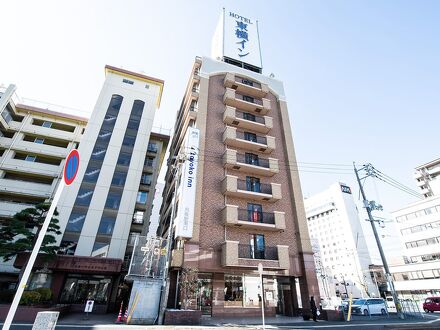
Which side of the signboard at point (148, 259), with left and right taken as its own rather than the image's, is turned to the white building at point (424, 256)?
left

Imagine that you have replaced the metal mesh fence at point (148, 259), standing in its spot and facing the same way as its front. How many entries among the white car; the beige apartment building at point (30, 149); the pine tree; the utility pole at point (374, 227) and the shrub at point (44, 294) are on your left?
2

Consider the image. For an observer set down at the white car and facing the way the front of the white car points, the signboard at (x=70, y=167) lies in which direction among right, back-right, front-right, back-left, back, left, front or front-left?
front-left

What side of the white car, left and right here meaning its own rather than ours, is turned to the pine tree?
front

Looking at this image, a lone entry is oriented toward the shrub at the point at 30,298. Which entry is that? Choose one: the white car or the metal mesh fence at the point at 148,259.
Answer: the white car

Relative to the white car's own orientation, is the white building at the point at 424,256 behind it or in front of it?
behind

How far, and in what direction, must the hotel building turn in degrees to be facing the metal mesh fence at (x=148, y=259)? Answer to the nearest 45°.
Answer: approximately 45° to its right

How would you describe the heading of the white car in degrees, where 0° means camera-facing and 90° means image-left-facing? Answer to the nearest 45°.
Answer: approximately 45°

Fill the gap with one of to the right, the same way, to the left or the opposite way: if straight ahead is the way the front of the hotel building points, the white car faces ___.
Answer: to the right

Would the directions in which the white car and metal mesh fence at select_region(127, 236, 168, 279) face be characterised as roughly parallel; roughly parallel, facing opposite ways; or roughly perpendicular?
roughly perpendicular

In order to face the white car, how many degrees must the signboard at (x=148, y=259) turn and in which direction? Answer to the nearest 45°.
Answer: approximately 90° to its left

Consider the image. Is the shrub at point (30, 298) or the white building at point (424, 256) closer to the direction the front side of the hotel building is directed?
the shrub

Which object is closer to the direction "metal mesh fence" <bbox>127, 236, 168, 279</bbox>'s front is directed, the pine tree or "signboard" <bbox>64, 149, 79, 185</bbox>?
the signboard

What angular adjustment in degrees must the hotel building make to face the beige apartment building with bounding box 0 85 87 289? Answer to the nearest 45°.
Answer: approximately 90° to its right
